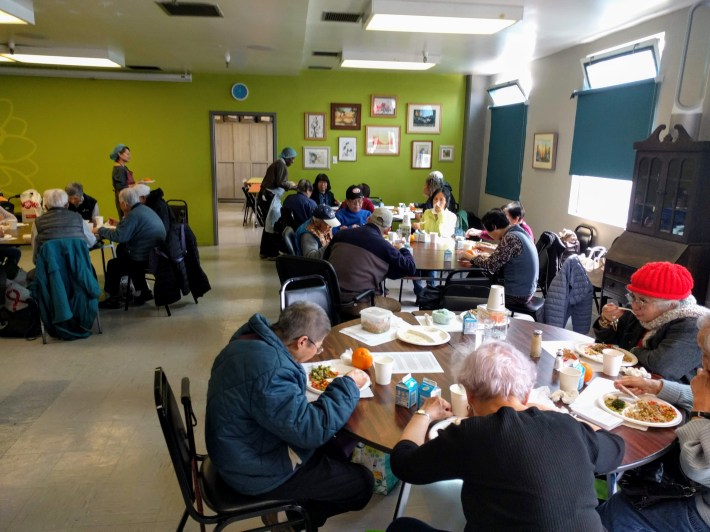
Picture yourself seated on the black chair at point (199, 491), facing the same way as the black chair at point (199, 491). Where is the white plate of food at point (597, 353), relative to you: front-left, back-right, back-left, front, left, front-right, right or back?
front

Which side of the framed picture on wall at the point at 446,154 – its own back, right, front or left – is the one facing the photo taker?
front

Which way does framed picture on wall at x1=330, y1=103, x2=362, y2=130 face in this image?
toward the camera

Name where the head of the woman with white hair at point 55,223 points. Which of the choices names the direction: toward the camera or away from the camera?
away from the camera

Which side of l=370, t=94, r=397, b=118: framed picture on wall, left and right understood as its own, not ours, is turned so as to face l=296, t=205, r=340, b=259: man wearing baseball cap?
front

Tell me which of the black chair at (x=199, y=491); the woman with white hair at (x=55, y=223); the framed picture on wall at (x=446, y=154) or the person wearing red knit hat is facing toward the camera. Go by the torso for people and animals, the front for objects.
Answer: the framed picture on wall

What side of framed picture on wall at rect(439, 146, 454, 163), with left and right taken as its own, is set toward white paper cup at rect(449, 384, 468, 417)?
front

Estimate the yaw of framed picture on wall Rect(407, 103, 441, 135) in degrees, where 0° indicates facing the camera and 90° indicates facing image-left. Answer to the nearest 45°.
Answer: approximately 0°

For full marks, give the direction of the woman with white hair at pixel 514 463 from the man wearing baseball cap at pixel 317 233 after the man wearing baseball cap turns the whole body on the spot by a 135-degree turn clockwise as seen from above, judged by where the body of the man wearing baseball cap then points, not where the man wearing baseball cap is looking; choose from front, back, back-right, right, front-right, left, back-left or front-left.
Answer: front-left

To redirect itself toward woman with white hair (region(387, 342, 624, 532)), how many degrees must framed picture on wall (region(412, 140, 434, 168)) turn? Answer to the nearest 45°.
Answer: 0° — it already faces them

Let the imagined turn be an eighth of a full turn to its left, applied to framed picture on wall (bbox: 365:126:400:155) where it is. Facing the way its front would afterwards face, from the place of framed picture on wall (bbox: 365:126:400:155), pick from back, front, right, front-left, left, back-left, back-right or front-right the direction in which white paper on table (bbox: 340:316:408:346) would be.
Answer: front-right

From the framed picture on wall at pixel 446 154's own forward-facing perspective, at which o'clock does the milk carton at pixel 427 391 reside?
The milk carton is roughly at 12 o'clock from the framed picture on wall.

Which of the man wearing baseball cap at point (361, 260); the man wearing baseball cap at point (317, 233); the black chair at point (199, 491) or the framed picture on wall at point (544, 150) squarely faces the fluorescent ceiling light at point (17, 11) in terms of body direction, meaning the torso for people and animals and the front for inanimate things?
the framed picture on wall

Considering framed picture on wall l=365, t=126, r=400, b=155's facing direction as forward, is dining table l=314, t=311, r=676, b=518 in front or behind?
in front

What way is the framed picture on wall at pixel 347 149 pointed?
toward the camera

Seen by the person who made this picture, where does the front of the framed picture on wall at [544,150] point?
facing the viewer and to the left of the viewer

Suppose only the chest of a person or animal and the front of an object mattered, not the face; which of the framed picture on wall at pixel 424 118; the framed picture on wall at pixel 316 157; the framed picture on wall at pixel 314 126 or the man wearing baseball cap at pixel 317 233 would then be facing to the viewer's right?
the man wearing baseball cap
